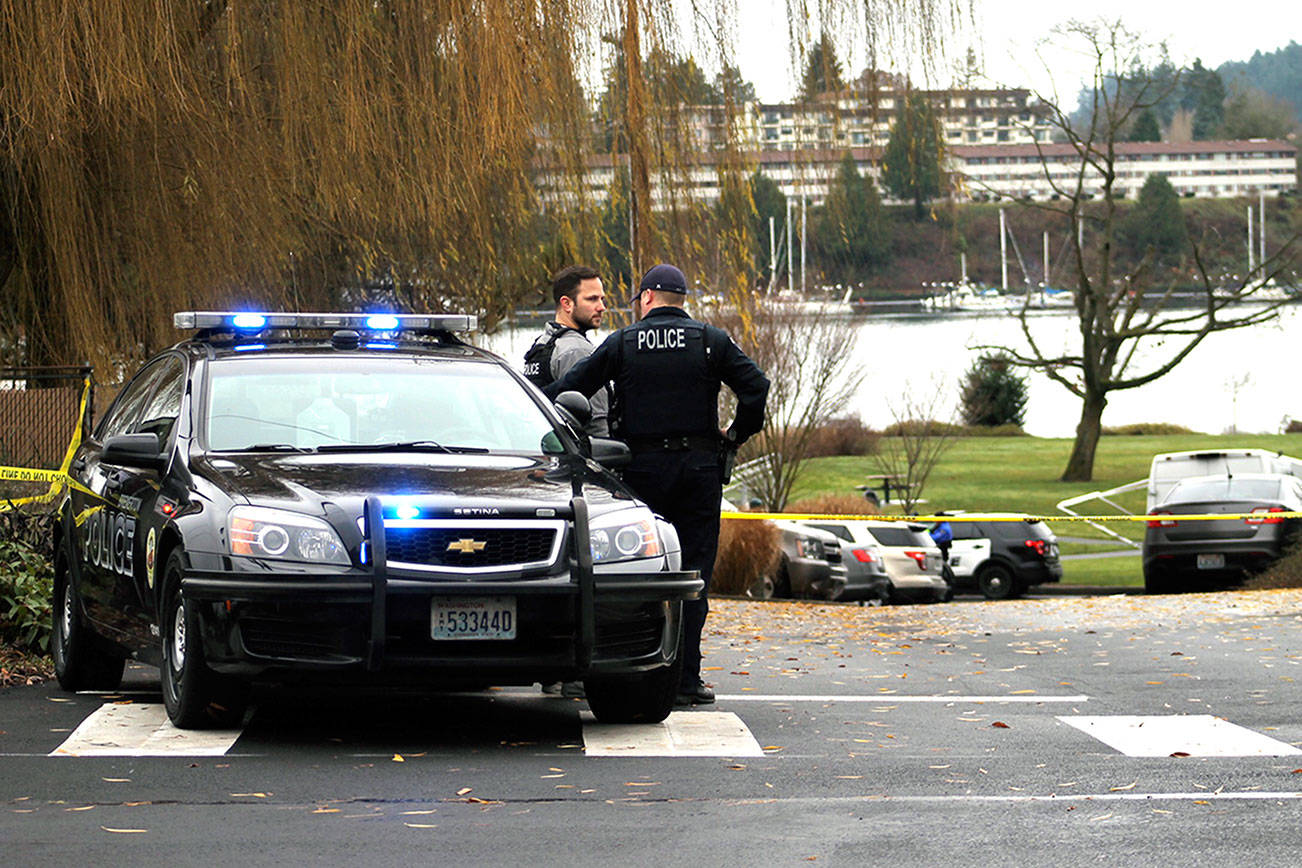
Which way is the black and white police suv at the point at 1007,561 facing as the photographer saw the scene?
facing away from the viewer and to the left of the viewer

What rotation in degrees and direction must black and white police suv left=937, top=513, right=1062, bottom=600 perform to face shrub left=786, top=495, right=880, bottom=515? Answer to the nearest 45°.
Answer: approximately 45° to its left

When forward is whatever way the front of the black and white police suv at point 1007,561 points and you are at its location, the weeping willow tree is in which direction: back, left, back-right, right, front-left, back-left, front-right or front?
back-left

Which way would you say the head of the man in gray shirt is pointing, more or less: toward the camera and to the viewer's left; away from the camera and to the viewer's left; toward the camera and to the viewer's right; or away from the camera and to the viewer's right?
toward the camera and to the viewer's right

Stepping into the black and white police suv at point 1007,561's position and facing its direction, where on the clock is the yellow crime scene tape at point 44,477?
The yellow crime scene tape is roughly at 8 o'clock from the black and white police suv.

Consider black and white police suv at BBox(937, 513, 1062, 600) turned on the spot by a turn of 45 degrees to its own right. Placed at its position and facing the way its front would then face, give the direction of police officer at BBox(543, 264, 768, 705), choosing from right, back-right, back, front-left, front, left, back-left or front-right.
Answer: back

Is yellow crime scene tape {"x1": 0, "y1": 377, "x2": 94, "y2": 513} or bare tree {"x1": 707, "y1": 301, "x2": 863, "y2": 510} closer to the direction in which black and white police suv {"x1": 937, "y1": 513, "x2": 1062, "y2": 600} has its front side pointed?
the bare tree

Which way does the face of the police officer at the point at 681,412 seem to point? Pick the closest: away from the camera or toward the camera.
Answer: away from the camera
